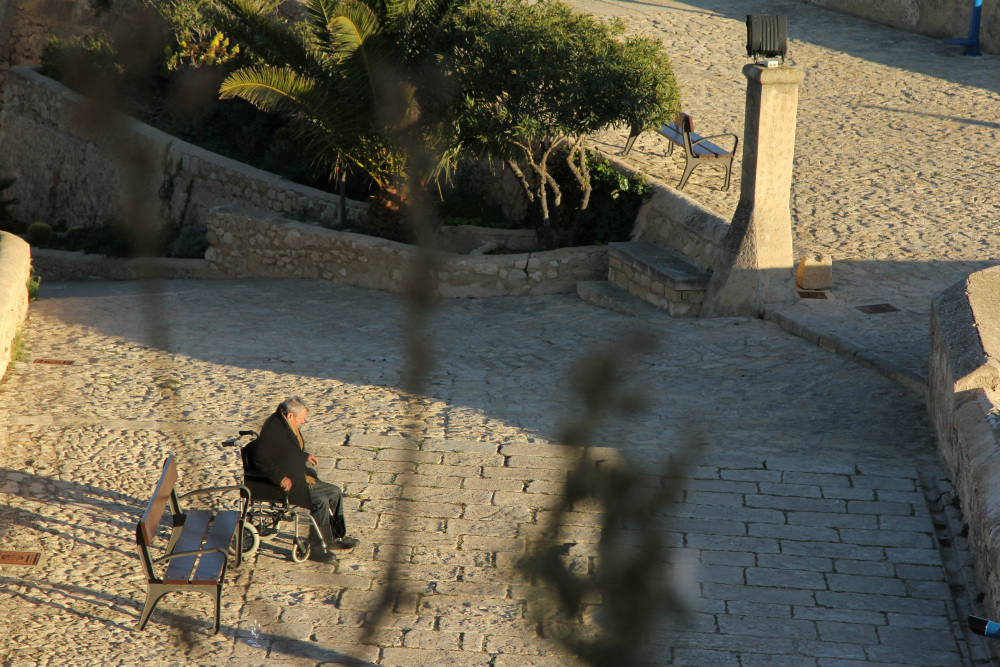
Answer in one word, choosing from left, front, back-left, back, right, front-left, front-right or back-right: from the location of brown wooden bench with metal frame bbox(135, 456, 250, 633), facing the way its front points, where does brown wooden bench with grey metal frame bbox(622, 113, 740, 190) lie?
front-left

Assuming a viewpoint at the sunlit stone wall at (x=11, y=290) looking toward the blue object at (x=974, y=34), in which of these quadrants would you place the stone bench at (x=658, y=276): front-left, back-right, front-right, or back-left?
front-right

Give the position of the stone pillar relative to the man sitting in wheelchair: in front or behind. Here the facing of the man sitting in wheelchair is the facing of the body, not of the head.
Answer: in front

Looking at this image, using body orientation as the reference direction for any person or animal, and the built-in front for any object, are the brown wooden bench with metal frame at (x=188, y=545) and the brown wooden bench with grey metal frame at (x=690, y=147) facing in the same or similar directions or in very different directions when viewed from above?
same or similar directions

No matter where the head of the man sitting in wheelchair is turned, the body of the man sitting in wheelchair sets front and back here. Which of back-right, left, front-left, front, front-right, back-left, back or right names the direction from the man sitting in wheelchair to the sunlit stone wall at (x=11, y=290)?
back-left

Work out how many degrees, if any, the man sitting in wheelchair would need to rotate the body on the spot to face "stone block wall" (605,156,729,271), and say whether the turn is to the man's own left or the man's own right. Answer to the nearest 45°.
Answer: approximately 45° to the man's own left

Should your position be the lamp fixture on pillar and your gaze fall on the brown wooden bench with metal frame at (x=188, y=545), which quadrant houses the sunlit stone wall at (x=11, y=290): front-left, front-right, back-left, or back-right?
front-right

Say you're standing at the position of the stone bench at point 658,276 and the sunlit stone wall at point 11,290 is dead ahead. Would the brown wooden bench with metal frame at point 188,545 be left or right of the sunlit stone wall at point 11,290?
left

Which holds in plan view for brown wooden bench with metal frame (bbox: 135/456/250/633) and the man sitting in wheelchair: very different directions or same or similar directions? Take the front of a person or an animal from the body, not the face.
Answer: same or similar directions

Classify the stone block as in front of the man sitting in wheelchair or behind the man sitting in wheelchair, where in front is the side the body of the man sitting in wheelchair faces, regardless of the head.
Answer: in front

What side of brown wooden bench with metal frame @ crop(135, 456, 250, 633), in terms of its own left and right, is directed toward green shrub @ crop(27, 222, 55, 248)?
left

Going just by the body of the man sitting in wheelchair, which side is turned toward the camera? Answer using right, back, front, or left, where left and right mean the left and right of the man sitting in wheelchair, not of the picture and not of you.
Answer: right

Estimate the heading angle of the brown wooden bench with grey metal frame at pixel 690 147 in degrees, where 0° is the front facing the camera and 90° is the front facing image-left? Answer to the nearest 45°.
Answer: approximately 225°

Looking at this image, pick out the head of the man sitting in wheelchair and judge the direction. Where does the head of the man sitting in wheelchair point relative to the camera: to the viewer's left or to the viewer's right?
to the viewer's right

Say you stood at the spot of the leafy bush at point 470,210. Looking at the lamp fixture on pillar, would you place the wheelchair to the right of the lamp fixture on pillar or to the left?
right

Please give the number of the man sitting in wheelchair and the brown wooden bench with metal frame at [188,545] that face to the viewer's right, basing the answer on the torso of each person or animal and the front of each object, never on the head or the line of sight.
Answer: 2

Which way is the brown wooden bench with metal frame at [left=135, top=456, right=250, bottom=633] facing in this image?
to the viewer's right

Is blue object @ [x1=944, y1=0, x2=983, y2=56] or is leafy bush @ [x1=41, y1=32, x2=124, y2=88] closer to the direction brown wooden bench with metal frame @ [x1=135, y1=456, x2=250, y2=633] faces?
the blue object
